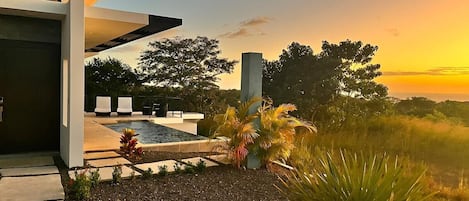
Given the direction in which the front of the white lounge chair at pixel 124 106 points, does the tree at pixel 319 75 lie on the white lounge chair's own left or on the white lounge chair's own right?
on the white lounge chair's own left

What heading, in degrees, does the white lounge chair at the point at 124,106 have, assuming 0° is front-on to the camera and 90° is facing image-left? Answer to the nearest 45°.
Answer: approximately 0°

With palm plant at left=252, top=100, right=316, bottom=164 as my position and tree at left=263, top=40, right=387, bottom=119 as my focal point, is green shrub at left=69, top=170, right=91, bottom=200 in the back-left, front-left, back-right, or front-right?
back-left

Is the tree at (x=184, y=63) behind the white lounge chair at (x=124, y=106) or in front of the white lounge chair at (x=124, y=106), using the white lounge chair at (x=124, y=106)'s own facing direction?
behind

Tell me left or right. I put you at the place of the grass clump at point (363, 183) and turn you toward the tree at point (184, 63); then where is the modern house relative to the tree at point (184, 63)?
left

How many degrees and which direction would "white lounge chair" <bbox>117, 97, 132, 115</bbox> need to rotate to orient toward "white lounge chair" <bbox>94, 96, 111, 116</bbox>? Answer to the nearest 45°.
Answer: approximately 90° to its right

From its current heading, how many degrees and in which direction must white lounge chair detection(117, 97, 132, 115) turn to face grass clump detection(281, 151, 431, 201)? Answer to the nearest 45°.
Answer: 0° — it already faces it

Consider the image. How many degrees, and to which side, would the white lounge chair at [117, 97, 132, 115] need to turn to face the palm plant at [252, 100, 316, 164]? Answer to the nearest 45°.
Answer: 0° — it already faces it

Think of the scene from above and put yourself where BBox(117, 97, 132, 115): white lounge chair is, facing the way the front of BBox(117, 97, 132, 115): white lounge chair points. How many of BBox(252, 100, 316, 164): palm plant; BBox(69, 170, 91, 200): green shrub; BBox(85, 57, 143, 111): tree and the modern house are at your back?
1

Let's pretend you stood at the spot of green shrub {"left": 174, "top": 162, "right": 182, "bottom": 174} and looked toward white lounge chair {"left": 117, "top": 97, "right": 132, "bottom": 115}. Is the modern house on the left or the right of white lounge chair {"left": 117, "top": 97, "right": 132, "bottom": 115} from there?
left

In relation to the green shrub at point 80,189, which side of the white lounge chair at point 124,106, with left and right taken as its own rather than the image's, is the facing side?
front

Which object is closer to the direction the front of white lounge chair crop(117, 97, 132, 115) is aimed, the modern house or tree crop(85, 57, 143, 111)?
the modern house

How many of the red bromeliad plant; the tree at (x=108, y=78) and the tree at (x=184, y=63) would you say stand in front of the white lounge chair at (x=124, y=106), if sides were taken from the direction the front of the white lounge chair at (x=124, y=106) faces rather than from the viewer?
1
